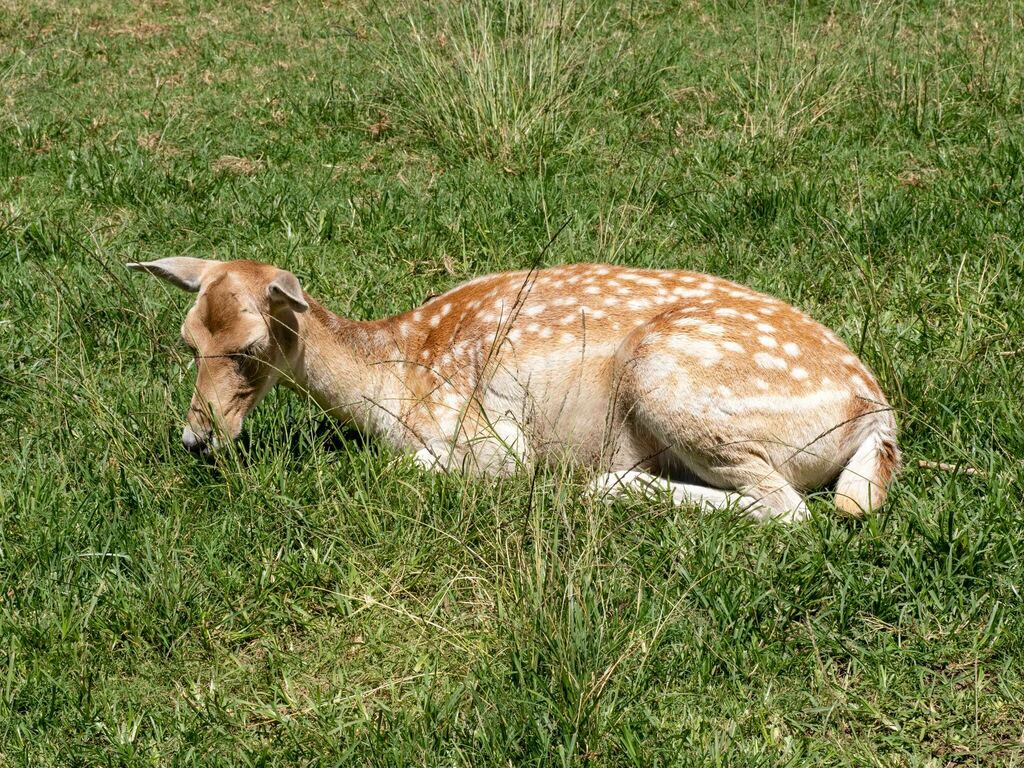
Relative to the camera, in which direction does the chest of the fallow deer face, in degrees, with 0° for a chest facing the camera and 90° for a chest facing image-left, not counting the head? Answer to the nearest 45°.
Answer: approximately 90°
